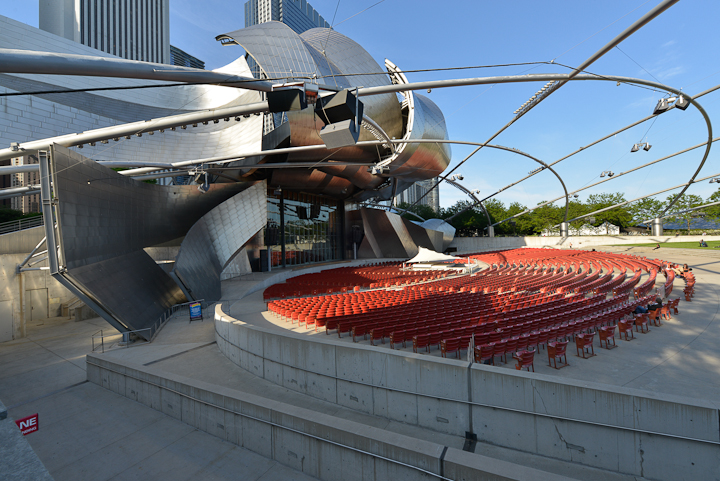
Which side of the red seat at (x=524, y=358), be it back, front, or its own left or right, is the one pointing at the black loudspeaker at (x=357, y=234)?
front

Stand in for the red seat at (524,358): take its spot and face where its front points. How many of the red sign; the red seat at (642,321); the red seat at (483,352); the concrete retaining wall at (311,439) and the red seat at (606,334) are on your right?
2

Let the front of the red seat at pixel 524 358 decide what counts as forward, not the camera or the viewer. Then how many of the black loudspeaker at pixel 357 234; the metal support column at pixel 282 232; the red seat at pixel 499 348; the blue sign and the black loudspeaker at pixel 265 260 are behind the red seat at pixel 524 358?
0

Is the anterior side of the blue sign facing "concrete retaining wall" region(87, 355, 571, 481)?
yes

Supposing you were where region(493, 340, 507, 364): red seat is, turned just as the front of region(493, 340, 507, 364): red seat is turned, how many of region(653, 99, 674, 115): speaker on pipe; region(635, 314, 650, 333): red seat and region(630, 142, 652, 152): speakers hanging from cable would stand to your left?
0

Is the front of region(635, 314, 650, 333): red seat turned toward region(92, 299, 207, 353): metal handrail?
no

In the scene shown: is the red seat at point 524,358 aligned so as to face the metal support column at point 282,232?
yes

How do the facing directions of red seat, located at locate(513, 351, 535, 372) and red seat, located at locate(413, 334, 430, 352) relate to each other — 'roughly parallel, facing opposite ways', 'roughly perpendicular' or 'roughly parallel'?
roughly parallel

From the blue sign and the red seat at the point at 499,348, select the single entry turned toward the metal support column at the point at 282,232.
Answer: the red seat

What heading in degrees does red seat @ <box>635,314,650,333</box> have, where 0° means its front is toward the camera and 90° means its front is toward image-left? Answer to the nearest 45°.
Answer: approximately 135°

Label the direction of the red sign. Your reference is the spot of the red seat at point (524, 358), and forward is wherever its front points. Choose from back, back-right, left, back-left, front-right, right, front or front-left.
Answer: left

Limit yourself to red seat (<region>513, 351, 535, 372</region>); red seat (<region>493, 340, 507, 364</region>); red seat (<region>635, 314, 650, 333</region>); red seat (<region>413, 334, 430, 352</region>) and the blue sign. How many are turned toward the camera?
1

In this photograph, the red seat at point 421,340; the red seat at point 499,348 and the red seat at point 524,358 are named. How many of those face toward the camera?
0

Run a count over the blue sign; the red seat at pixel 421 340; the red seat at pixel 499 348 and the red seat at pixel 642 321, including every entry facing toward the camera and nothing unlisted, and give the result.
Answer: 1

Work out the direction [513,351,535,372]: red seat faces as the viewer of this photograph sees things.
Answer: facing away from the viewer and to the left of the viewer

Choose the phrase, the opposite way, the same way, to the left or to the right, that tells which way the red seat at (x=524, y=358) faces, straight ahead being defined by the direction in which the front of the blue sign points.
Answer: the opposite way

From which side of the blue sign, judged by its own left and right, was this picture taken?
front

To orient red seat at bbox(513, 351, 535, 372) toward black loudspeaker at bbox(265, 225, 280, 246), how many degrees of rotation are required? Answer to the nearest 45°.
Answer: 0° — it already faces it

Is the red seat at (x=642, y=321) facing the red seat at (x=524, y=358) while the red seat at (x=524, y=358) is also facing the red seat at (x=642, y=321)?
no

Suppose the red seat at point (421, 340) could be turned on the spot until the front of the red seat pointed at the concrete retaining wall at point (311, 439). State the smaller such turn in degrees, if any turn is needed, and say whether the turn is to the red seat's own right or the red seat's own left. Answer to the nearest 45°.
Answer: approximately 90° to the red seat's own left

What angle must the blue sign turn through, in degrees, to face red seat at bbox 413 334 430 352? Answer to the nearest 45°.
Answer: approximately 45° to its left
